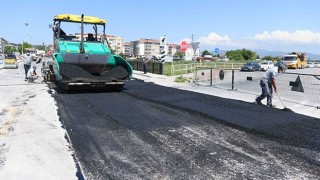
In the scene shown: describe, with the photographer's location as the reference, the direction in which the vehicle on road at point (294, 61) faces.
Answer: facing the viewer and to the left of the viewer

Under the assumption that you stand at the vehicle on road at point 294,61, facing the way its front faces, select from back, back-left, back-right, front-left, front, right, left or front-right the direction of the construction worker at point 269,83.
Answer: front-left

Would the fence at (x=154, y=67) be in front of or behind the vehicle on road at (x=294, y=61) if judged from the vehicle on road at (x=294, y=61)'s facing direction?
in front

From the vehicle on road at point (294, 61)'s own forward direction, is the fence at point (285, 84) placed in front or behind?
in front
